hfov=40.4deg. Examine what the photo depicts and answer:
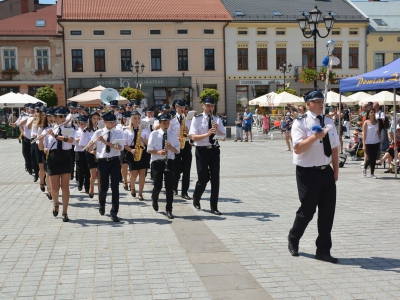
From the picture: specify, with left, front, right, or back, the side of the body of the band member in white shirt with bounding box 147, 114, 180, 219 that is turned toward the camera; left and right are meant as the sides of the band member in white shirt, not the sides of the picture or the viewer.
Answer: front

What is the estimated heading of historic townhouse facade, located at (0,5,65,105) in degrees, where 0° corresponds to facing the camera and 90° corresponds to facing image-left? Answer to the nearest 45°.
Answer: approximately 0°

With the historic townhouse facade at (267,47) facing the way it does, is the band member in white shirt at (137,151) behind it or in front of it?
in front

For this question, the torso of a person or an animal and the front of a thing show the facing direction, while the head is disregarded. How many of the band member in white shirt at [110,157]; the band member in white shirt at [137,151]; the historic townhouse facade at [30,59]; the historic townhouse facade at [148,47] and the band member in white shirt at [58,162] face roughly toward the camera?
5

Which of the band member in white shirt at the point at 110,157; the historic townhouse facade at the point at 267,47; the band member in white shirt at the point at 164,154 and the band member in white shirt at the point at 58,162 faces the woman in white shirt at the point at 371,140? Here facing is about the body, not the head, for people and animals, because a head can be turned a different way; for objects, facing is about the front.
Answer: the historic townhouse facade

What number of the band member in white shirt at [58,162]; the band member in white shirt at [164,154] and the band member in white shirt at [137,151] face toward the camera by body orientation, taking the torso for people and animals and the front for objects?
3

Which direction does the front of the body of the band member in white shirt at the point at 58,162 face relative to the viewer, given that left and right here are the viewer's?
facing the viewer

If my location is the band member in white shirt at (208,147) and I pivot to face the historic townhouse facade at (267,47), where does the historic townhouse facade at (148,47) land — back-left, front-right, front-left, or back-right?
front-left

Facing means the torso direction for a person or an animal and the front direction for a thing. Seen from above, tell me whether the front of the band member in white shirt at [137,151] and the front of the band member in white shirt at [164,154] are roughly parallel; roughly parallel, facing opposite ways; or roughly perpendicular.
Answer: roughly parallel

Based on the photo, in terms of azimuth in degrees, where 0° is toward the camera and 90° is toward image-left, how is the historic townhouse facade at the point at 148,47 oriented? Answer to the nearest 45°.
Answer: approximately 0°

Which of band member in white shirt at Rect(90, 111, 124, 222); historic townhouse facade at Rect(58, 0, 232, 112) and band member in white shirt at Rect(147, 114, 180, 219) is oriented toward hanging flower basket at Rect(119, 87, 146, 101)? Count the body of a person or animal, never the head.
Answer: the historic townhouse facade

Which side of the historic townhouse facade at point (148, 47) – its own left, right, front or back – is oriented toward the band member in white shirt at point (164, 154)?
front

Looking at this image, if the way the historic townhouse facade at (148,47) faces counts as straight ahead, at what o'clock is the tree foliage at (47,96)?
The tree foliage is roughly at 2 o'clock from the historic townhouse facade.
